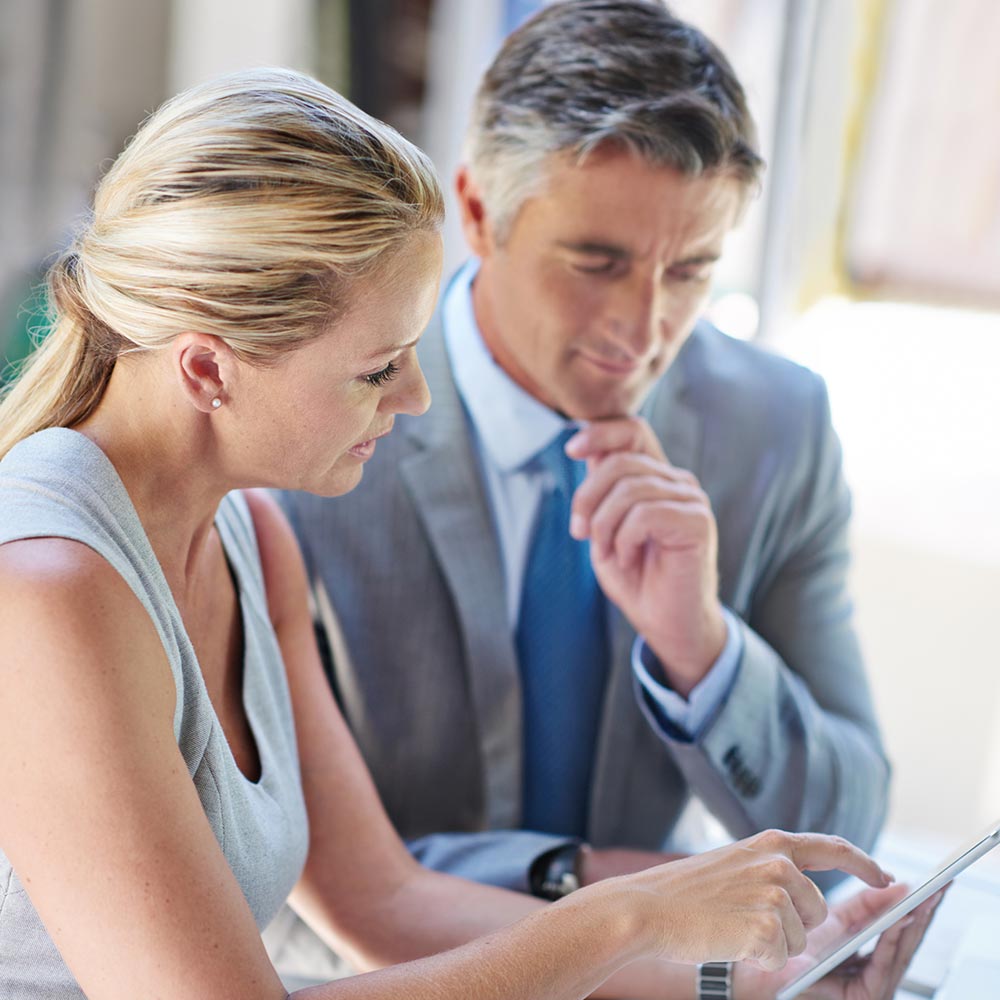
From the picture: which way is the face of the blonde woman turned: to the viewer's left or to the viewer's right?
to the viewer's right

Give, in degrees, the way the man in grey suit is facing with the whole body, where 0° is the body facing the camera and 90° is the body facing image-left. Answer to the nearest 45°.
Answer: approximately 0°

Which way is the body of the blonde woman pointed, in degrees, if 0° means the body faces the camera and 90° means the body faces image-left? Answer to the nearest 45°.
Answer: approximately 270°

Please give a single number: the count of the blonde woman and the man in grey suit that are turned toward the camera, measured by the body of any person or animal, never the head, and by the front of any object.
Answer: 1

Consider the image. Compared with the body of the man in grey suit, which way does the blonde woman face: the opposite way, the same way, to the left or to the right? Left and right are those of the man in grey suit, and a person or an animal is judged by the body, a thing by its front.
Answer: to the left
